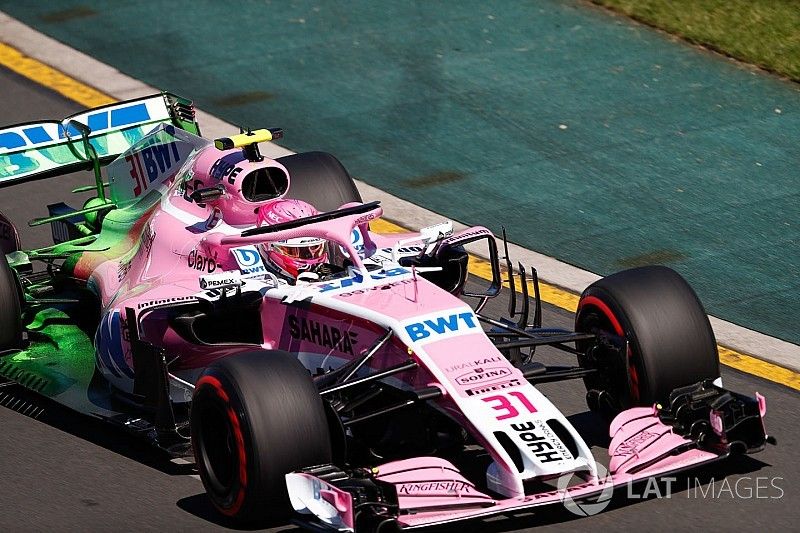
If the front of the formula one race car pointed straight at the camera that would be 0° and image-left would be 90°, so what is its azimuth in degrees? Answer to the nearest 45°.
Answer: approximately 315°
